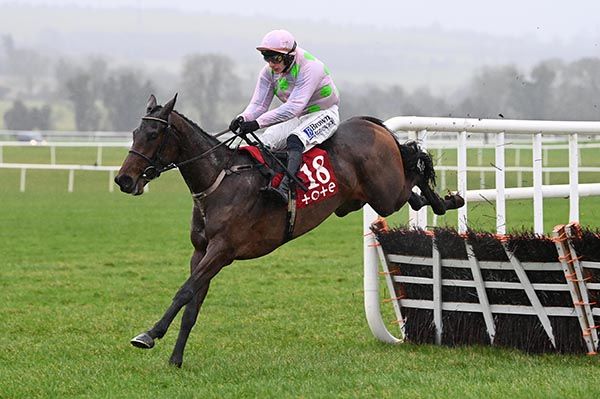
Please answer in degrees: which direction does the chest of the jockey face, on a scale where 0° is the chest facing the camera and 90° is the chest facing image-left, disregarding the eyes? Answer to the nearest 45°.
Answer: approximately 45°

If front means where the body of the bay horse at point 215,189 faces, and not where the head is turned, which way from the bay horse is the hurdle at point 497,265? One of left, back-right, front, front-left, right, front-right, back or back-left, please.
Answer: back

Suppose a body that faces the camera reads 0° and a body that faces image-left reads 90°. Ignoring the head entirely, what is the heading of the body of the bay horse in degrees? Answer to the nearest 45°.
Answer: approximately 90°

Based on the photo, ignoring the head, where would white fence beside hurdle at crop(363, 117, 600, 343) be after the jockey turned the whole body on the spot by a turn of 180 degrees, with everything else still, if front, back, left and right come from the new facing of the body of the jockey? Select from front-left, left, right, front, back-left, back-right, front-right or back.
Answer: front-right

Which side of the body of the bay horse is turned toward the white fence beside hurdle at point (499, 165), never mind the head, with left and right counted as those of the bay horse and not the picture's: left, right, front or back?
back

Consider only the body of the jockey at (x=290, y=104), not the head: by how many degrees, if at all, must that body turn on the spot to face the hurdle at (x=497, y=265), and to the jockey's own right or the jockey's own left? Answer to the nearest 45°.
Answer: approximately 135° to the jockey's own left
